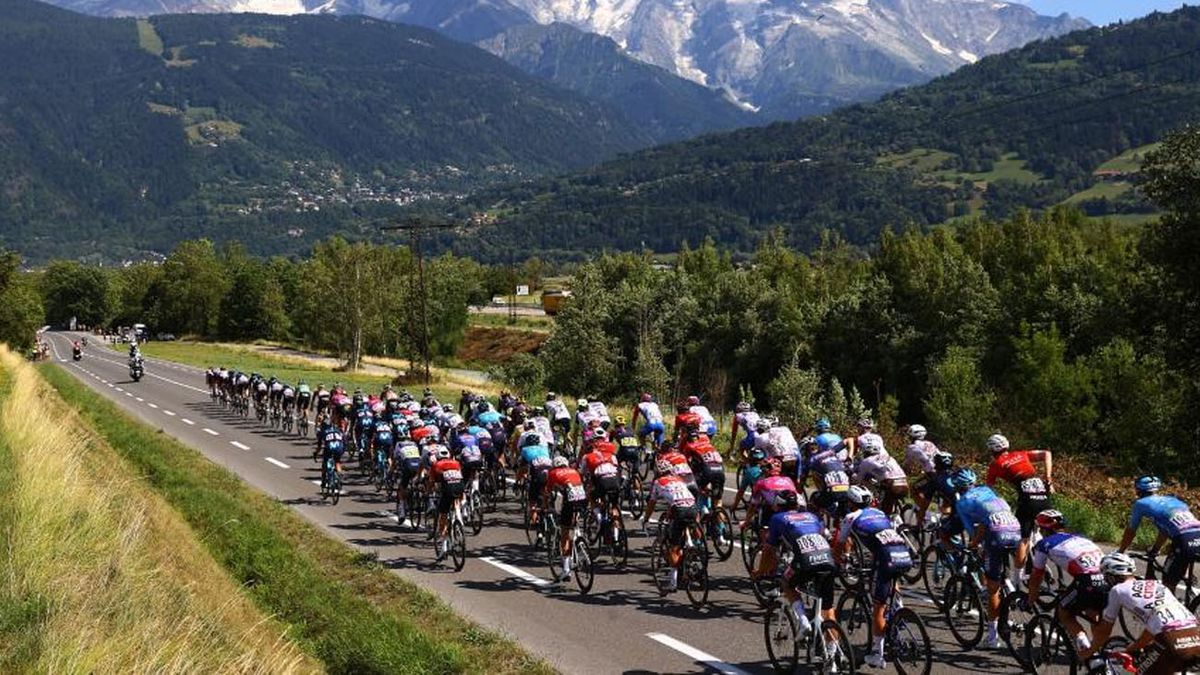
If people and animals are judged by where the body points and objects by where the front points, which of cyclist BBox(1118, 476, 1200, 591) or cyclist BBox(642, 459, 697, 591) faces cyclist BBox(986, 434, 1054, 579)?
cyclist BBox(1118, 476, 1200, 591)

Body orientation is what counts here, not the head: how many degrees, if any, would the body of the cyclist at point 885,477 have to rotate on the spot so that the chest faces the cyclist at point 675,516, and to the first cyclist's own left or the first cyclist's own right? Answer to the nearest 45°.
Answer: approximately 90° to the first cyclist's own left

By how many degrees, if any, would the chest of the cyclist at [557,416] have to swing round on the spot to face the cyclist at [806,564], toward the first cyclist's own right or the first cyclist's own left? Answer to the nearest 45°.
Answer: approximately 135° to the first cyclist's own left

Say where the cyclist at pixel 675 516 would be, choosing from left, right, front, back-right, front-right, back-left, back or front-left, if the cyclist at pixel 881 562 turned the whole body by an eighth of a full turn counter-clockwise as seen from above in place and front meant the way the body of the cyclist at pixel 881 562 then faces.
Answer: front-right

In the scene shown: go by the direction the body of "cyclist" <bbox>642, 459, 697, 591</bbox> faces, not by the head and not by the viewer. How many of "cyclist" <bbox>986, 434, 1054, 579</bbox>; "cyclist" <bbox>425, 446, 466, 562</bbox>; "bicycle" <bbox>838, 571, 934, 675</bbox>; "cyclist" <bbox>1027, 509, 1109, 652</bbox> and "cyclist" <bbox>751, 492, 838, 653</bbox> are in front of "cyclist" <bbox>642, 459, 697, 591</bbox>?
1

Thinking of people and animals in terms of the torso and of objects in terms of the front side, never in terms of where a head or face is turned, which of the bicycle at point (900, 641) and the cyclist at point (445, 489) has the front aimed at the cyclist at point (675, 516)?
the bicycle

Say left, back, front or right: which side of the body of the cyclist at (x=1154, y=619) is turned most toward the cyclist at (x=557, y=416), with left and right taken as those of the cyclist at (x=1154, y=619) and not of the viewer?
front

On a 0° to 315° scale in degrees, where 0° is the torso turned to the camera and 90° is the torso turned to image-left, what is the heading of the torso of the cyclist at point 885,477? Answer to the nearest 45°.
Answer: approximately 135°

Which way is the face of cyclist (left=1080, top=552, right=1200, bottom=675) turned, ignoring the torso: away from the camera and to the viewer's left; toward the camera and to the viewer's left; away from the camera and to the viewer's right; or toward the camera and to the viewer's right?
away from the camera and to the viewer's left

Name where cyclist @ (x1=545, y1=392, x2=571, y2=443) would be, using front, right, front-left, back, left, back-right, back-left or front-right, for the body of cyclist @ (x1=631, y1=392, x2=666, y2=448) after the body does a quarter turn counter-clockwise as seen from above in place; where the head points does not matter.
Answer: right

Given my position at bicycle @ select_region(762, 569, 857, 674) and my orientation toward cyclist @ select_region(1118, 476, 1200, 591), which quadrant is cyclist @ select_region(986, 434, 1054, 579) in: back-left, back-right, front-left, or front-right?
front-left

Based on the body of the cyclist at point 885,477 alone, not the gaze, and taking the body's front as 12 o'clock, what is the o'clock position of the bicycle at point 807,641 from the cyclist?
The bicycle is roughly at 8 o'clock from the cyclist.
